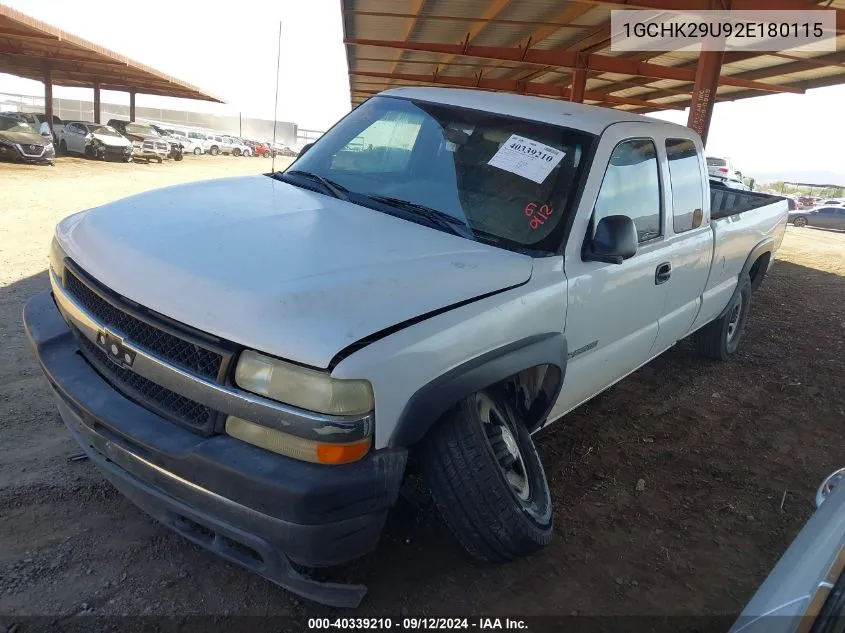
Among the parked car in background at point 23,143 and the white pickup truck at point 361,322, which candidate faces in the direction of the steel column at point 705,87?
the parked car in background

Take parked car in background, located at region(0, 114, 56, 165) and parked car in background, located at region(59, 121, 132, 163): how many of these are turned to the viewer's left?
0

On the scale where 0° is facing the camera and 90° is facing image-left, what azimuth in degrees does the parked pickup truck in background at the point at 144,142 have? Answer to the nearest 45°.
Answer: approximately 315°

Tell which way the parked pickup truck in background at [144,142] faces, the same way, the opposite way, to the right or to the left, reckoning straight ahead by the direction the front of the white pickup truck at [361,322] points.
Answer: to the left

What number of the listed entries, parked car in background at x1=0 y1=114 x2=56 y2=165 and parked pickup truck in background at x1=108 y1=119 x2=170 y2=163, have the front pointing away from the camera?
0

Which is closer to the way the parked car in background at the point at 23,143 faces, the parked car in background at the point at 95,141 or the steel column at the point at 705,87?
the steel column

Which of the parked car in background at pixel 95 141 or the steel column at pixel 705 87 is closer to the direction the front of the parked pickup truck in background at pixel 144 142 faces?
the steel column

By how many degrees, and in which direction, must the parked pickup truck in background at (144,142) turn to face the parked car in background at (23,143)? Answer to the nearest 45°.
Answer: approximately 45° to its right

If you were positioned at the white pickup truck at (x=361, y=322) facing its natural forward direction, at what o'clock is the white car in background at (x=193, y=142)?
The white car in background is roughly at 4 o'clock from the white pickup truck.

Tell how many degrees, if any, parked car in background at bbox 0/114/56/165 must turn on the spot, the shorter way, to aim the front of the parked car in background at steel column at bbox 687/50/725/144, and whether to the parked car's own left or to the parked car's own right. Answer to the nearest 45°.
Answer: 0° — it already faces it

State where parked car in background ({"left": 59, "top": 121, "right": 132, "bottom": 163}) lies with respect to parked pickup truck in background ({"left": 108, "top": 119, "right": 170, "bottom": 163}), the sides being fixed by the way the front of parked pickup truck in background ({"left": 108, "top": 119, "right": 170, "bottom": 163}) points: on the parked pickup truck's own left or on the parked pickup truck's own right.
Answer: on the parked pickup truck's own right

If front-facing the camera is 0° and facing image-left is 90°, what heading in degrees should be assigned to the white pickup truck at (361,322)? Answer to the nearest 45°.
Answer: approximately 45°

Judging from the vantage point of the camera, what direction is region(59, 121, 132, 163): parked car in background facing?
facing the viewer and to the right of the viewer

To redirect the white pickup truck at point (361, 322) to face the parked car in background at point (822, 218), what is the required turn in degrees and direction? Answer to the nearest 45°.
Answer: approximately 180°
